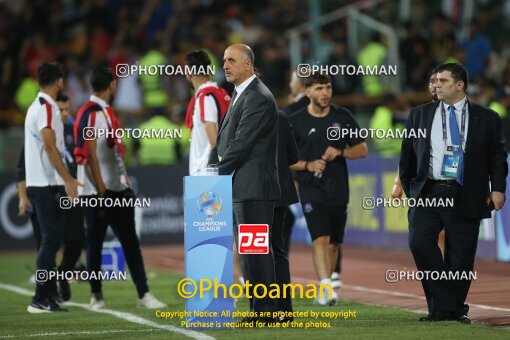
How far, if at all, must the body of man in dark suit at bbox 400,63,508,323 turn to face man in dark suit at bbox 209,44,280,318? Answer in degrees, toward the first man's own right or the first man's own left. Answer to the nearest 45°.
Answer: approximately 90° to the first man's own right

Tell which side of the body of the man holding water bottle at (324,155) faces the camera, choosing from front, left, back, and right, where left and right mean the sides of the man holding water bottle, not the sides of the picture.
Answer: front

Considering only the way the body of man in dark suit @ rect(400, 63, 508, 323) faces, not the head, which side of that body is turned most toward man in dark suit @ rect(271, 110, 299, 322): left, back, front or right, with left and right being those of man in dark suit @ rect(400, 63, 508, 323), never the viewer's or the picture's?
right

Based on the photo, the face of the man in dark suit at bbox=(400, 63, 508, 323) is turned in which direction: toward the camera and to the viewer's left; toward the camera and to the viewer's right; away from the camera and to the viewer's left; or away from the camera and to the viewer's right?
toward the camera and to the viewer's left

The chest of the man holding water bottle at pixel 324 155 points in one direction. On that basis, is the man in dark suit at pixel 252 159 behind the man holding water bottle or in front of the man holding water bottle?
in front

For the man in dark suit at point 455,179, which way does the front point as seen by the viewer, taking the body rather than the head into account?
toward the camera
